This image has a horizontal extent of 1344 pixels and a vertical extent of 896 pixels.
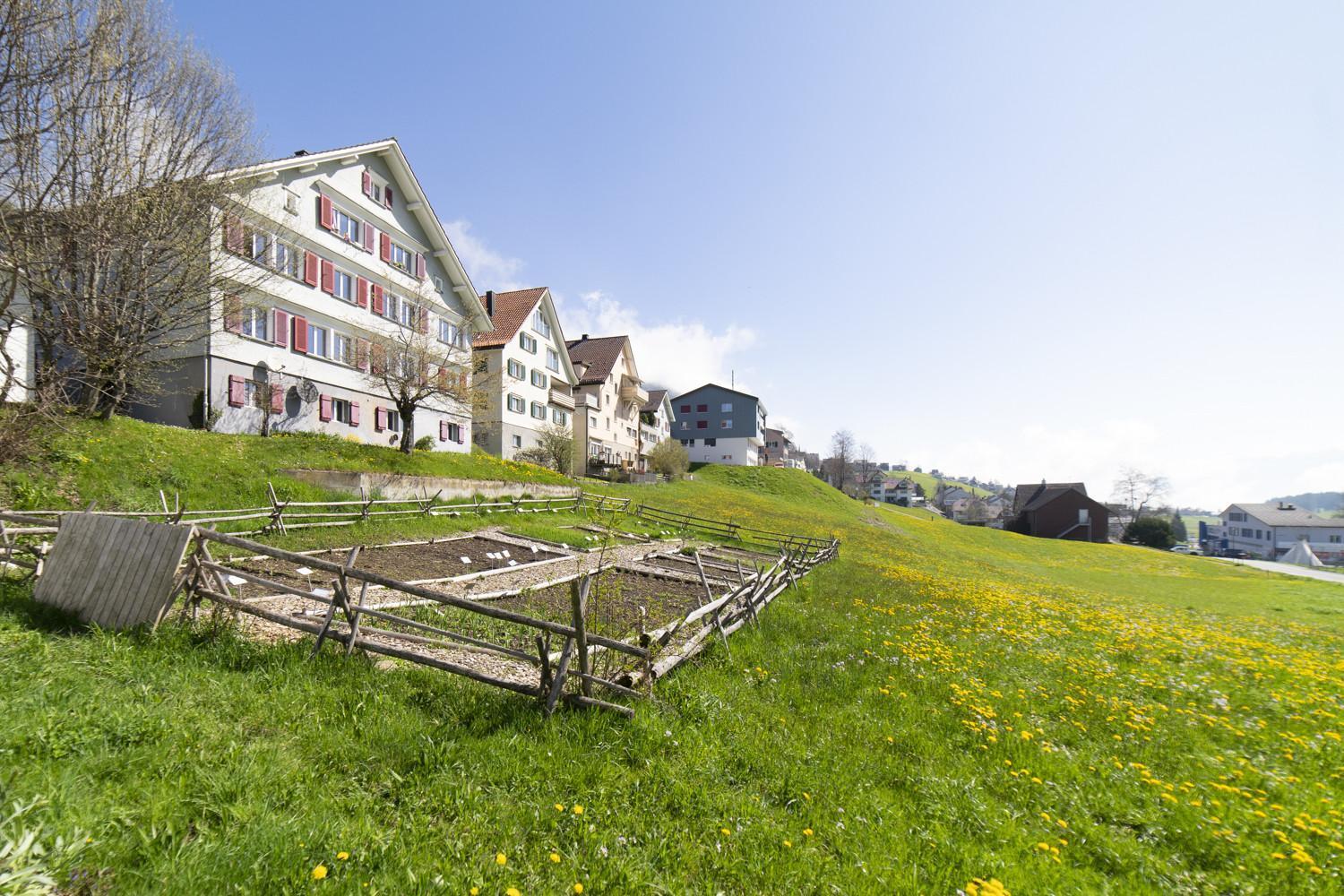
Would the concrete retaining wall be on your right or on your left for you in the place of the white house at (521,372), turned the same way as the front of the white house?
on your right

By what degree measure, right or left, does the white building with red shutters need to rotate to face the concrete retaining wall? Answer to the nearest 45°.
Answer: approximately 45° to its right

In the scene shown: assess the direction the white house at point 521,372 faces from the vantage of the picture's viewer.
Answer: facing the viewer and to the right of the viewer

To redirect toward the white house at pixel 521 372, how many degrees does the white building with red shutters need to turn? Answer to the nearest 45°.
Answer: approximately 90° to its left

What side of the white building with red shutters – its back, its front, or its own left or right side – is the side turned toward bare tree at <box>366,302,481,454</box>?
front

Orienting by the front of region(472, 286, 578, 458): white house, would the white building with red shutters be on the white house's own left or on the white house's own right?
on the white house's own right

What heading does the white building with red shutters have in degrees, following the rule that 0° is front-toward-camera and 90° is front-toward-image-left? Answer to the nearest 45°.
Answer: approximately 315°

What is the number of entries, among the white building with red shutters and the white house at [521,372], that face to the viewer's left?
0

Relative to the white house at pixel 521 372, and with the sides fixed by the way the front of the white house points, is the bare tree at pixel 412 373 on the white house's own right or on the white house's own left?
on the white house's own right
